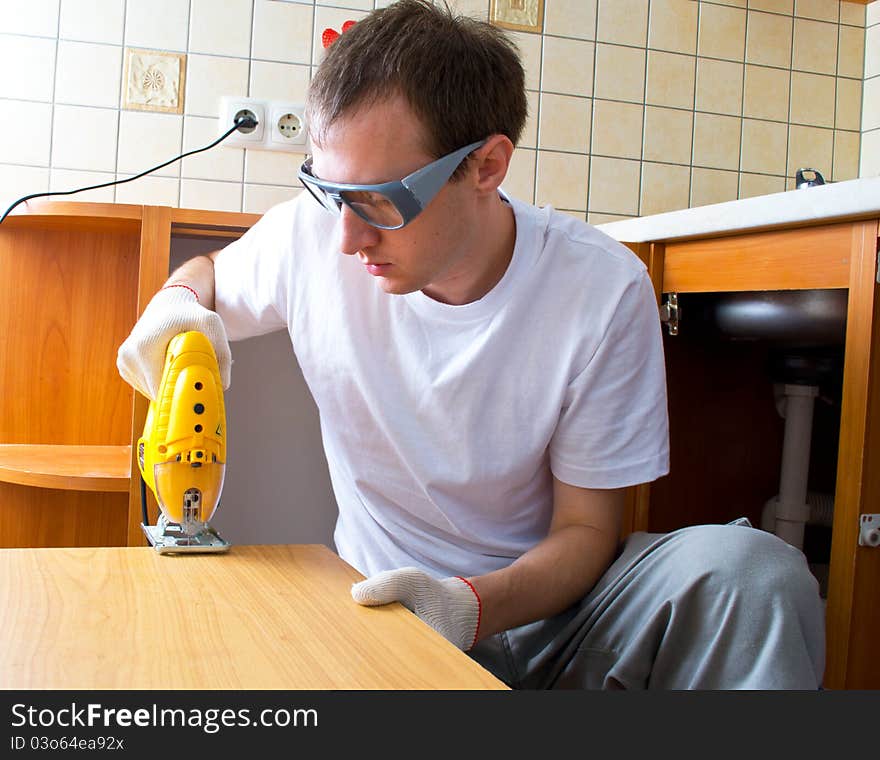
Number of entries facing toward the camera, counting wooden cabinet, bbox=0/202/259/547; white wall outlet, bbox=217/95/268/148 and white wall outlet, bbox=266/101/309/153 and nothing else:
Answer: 3

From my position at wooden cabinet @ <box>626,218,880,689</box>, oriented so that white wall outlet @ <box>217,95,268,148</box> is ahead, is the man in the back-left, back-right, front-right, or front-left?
front-left

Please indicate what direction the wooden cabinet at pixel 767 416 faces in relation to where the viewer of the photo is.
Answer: facing the viewer and to the left of the viewer

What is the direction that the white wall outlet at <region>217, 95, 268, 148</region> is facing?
toward the camera

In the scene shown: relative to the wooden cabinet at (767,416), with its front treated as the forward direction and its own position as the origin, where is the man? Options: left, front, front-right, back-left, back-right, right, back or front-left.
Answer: front

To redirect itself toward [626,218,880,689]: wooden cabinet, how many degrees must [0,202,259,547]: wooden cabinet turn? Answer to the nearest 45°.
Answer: approximately 45° to its left

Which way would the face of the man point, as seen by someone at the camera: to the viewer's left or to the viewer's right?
to the viewer's left

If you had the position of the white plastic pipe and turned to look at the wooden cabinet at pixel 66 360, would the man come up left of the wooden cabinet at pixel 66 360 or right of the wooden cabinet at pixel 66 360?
left

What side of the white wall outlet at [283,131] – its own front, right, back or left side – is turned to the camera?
front

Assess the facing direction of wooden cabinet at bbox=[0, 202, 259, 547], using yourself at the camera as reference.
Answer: facing the viewer

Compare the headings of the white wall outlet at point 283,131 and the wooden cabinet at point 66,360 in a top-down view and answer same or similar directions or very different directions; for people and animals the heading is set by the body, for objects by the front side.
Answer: same or similar directions

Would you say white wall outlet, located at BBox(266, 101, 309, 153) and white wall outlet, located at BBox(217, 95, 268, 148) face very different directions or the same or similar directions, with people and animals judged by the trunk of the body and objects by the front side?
same or similar directions

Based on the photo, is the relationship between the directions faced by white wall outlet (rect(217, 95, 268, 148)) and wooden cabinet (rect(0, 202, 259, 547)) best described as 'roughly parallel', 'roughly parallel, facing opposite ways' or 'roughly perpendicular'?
roughly parallel
